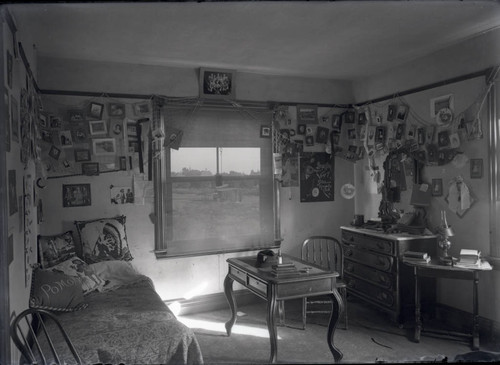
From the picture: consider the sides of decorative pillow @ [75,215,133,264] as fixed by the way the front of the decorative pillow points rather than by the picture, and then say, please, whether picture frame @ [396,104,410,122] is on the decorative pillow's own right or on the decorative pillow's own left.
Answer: on the decorative pillow's own left

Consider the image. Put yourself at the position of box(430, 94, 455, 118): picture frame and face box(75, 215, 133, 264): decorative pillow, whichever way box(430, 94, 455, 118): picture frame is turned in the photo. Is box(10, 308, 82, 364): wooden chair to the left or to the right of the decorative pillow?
left

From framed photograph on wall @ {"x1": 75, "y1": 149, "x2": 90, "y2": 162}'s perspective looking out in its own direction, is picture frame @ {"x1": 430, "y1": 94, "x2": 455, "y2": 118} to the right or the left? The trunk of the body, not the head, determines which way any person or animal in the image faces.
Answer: on its left

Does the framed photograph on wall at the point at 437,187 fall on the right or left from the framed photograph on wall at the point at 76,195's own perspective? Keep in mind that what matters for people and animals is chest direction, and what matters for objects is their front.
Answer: on its left

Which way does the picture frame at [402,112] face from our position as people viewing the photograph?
facing the viewer and to the left of the viewer

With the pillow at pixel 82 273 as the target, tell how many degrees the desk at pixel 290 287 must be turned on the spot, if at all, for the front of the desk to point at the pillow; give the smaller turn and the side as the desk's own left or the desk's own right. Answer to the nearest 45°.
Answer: approximately 45° to the desk's own right

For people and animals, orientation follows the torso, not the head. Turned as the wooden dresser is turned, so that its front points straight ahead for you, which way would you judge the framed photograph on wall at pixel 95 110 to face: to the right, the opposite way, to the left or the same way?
to the left

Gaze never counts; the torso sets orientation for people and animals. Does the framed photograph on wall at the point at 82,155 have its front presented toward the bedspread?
yes
